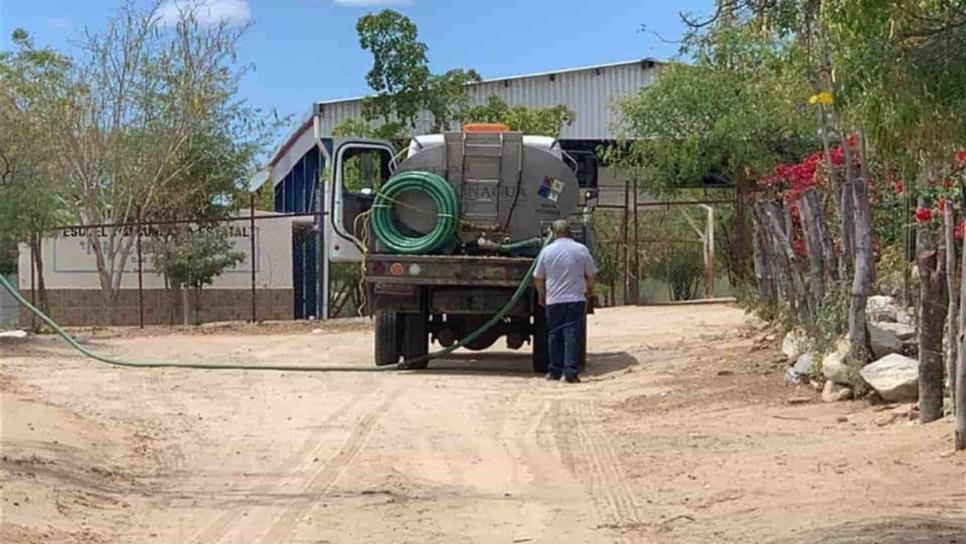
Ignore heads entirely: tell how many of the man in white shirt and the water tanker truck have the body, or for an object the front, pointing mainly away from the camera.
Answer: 2

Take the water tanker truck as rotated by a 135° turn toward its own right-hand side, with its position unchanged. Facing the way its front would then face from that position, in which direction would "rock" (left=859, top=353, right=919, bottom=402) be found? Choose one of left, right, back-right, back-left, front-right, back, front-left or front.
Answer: front

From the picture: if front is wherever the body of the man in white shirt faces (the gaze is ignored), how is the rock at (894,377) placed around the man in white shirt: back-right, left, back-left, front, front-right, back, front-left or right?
back-right

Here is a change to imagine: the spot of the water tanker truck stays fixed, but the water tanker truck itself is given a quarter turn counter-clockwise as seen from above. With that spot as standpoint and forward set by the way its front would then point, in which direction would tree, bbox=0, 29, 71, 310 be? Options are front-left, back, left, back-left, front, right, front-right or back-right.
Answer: front-right

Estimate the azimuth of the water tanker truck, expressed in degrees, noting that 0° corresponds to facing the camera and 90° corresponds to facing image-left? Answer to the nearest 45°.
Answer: approximately 180°

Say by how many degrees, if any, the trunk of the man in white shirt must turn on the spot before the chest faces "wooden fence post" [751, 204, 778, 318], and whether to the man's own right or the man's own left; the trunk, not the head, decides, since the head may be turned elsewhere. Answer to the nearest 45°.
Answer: approximately 45° to the man's own right

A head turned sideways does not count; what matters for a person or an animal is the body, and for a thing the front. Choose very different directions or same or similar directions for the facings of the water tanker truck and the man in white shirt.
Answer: same or similar directions

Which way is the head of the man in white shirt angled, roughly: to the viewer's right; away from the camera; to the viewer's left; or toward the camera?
away from the camera

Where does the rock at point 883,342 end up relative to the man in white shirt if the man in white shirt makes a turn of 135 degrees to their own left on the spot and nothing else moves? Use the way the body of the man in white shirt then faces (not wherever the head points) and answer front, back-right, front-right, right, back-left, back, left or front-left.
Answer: left

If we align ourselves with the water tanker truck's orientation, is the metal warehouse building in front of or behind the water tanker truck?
in front

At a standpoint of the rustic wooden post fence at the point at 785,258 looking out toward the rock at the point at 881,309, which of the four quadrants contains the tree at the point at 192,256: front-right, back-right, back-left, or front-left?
back-right

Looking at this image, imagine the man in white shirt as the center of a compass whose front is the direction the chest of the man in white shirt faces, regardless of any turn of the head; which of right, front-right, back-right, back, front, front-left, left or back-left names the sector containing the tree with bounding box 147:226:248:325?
front-left

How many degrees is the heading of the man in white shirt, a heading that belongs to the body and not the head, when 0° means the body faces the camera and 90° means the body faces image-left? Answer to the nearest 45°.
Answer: approximately 180°
